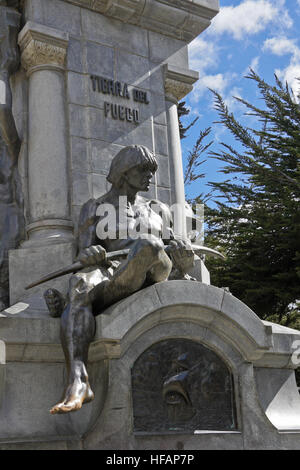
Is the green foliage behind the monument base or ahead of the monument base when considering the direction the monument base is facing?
behind

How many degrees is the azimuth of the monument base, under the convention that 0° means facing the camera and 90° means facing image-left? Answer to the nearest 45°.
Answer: approximately 0°
